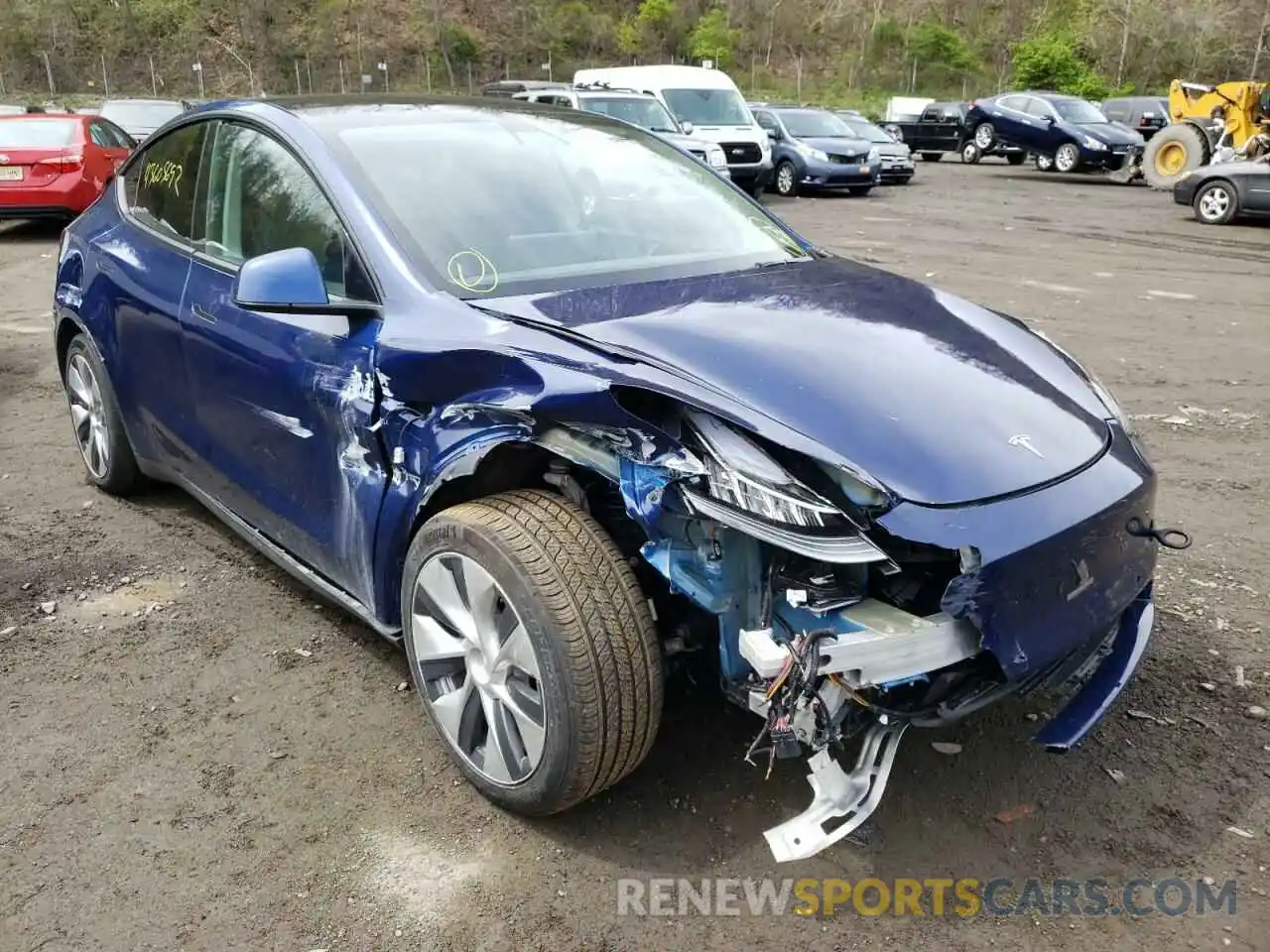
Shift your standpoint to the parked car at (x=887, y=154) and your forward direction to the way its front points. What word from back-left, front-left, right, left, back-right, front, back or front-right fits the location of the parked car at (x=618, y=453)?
front-right

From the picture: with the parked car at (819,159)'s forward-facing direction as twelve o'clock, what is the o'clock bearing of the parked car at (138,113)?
the parked car at (138,113) is roughly at 4 o'clock from the parked car at (819,159).

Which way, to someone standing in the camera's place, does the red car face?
facing away from the viewer and to the right of the viewer

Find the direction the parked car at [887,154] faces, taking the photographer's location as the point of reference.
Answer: facing the viewer and to the right of the viewer

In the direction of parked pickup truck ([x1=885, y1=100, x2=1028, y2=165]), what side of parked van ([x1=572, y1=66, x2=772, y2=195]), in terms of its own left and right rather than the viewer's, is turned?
left

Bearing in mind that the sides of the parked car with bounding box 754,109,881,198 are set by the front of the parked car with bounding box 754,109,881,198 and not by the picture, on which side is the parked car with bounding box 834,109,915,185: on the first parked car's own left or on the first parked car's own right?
on the first parked car's own left

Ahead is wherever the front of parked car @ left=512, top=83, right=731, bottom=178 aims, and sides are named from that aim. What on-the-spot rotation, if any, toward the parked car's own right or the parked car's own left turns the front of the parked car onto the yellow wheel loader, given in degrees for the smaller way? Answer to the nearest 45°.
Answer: approximately 45° to the parked car's own left

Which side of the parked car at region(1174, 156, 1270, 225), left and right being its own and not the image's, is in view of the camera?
left

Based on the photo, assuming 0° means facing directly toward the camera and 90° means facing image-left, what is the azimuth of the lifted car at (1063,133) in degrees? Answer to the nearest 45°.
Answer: approximately 315°

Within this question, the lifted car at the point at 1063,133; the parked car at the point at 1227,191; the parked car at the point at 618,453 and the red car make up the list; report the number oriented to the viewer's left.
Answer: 1

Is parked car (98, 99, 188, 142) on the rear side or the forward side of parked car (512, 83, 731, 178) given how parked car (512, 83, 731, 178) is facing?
on the rear side

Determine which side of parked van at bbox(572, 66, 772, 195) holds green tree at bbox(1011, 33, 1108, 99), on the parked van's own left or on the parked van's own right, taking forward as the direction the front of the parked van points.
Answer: on the parked van's own left

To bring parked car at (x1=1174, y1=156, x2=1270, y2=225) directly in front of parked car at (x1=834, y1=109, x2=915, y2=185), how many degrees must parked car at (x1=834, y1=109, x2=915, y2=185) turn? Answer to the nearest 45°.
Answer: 0° — it already faces it

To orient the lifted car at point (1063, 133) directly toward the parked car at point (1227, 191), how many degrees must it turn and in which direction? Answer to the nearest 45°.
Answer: approximately 45° to its right

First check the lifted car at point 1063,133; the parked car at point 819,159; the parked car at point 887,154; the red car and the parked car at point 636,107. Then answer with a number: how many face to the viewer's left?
0

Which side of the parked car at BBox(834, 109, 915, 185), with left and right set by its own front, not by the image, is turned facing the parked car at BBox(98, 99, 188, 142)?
right

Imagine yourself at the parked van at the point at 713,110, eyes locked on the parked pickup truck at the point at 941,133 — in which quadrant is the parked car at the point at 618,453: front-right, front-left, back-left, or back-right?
back-right

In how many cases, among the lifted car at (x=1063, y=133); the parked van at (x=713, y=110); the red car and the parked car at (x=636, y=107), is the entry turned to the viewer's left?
0

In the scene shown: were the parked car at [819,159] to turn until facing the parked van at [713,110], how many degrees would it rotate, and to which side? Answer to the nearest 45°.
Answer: approximately 90° to its right

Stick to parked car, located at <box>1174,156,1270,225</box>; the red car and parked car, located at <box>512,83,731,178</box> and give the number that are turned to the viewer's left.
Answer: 1
